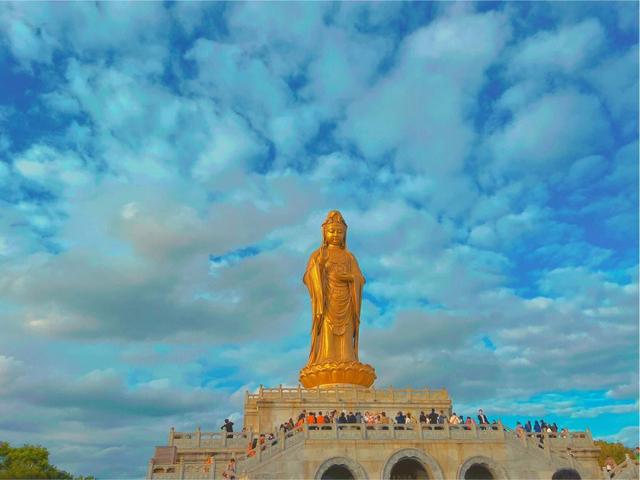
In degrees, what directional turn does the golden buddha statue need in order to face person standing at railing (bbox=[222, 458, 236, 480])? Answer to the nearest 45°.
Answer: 0° — it already faces them

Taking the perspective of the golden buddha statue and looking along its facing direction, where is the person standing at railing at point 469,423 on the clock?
The person standing at railing is roughly at 11 o'clock from the golden buddha statue.

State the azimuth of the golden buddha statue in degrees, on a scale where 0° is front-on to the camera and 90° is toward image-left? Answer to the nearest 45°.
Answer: approximately 0°

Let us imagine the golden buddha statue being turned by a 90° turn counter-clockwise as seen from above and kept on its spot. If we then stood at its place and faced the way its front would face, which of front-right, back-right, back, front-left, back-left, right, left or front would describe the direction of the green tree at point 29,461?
back

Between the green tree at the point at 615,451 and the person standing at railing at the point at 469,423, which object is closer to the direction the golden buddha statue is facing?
the person standing at railing

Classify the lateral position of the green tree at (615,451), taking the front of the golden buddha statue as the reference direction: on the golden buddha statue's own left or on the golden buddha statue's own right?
on the golden buddha statue's own left
